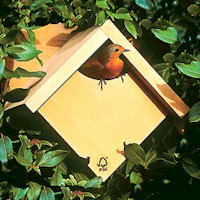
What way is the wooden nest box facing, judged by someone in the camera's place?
facing the viewer
